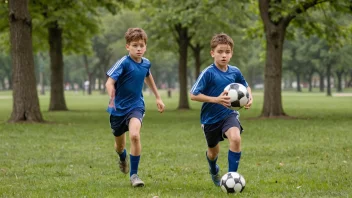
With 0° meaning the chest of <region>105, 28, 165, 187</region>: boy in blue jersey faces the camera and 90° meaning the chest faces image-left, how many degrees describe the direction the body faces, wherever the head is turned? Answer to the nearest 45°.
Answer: approximately 315°

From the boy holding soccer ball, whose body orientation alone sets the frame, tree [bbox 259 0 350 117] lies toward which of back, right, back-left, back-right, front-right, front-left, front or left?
back-left

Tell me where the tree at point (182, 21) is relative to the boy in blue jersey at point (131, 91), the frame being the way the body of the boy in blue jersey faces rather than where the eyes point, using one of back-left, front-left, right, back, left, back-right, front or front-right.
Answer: back-left

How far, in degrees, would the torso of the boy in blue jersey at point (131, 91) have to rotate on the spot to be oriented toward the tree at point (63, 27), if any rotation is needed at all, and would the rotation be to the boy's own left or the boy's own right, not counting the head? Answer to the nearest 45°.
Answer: approximately 135° to the boy's own left

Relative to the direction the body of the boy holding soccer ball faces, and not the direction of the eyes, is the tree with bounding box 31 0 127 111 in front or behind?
behind
